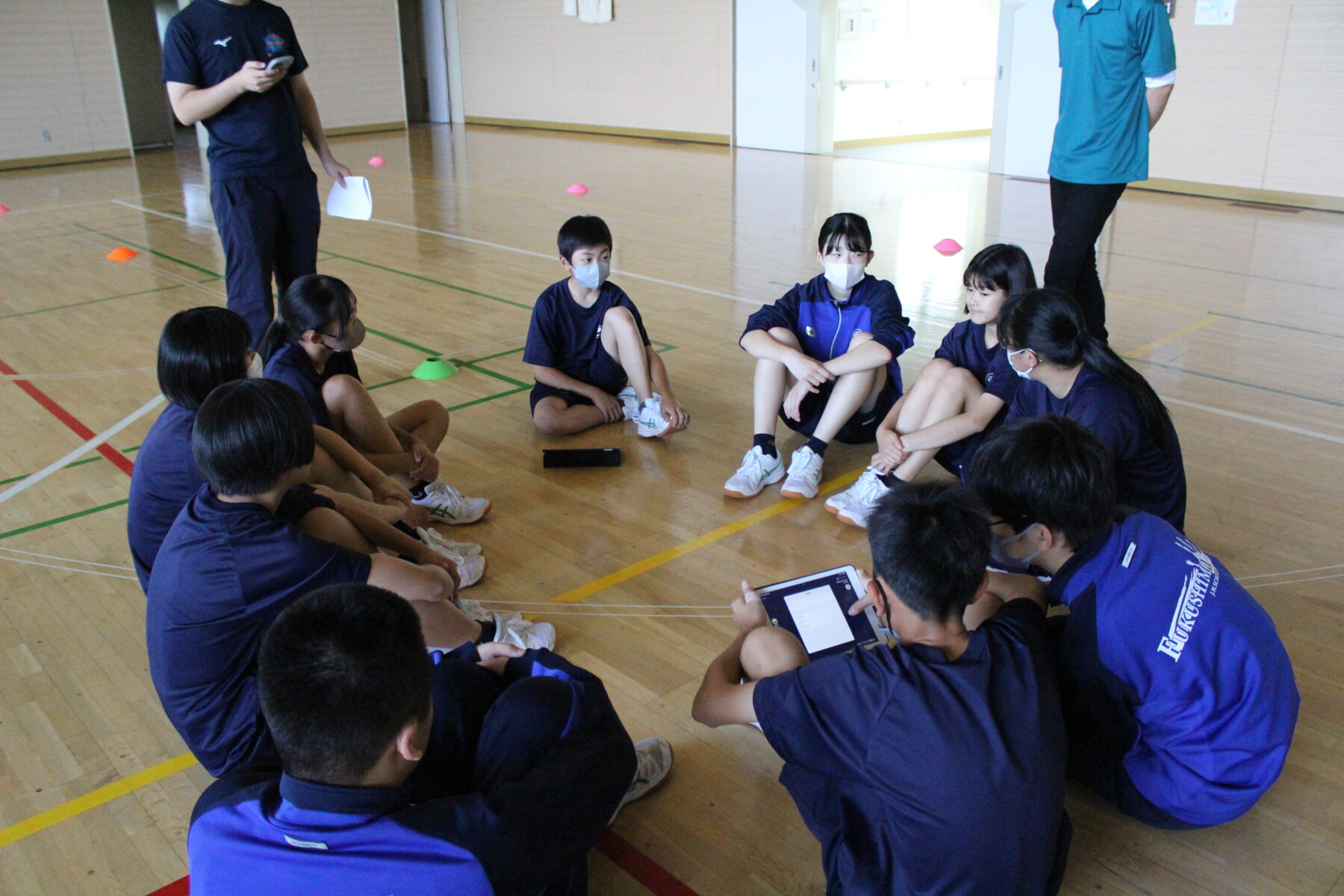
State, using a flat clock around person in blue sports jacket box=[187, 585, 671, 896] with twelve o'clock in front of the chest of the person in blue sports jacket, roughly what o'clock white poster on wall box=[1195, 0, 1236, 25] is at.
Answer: The white poster on wall is roughly at 12 o'clock from the person in blue sports jacket.

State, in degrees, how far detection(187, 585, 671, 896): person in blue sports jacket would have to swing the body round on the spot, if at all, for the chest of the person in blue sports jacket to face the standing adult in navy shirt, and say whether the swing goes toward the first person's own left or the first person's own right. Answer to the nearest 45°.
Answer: approximately 45° to the first person's own left

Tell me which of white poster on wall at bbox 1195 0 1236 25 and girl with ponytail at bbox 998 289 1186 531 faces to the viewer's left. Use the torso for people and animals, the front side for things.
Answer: the girl with ponytail

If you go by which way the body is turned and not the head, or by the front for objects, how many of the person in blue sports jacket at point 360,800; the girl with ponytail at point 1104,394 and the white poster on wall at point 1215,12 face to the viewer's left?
1

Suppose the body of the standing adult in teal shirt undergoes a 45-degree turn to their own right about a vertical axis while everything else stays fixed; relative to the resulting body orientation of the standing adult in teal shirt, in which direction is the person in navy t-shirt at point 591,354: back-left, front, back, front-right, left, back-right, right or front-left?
front-left

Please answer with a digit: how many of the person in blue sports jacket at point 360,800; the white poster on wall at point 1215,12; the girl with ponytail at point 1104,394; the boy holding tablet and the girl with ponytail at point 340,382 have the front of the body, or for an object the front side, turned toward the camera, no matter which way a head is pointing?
1

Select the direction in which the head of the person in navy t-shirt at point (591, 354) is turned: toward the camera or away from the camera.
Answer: toward the camera

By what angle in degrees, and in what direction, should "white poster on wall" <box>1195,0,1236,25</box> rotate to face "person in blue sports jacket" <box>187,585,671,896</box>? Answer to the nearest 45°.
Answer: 0° — it already faces them

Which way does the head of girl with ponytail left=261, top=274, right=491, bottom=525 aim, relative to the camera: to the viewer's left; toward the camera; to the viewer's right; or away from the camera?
to the viewer's right

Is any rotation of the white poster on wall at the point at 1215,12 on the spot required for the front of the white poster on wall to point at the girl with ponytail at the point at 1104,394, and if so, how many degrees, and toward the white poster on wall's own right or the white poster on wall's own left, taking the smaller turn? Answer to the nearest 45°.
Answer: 0° — it already faces them

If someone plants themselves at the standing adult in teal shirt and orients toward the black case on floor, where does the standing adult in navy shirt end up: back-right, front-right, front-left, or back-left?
front-right

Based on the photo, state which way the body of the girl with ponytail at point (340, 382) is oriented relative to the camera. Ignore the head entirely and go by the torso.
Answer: to the viewer's right

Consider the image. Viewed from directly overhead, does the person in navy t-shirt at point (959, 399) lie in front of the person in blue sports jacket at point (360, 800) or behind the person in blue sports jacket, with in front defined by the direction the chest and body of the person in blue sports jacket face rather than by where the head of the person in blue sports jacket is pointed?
in front

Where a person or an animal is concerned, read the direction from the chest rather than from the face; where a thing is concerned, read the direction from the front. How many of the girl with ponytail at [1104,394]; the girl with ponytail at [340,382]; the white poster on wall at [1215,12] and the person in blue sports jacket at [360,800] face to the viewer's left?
1

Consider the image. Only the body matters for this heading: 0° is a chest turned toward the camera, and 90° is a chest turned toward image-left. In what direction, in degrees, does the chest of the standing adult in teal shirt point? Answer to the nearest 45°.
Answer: approximately 45°

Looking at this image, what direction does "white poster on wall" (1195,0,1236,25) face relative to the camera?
toward the camera

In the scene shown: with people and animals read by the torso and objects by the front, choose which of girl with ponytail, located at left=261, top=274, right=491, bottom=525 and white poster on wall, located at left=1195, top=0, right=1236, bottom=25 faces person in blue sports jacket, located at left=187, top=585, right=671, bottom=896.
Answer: the white poster on wall

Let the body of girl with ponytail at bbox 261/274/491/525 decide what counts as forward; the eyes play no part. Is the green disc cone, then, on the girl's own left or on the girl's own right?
on the girl's own left

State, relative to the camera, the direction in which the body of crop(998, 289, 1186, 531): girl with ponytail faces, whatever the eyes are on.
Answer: to the viewer's left
